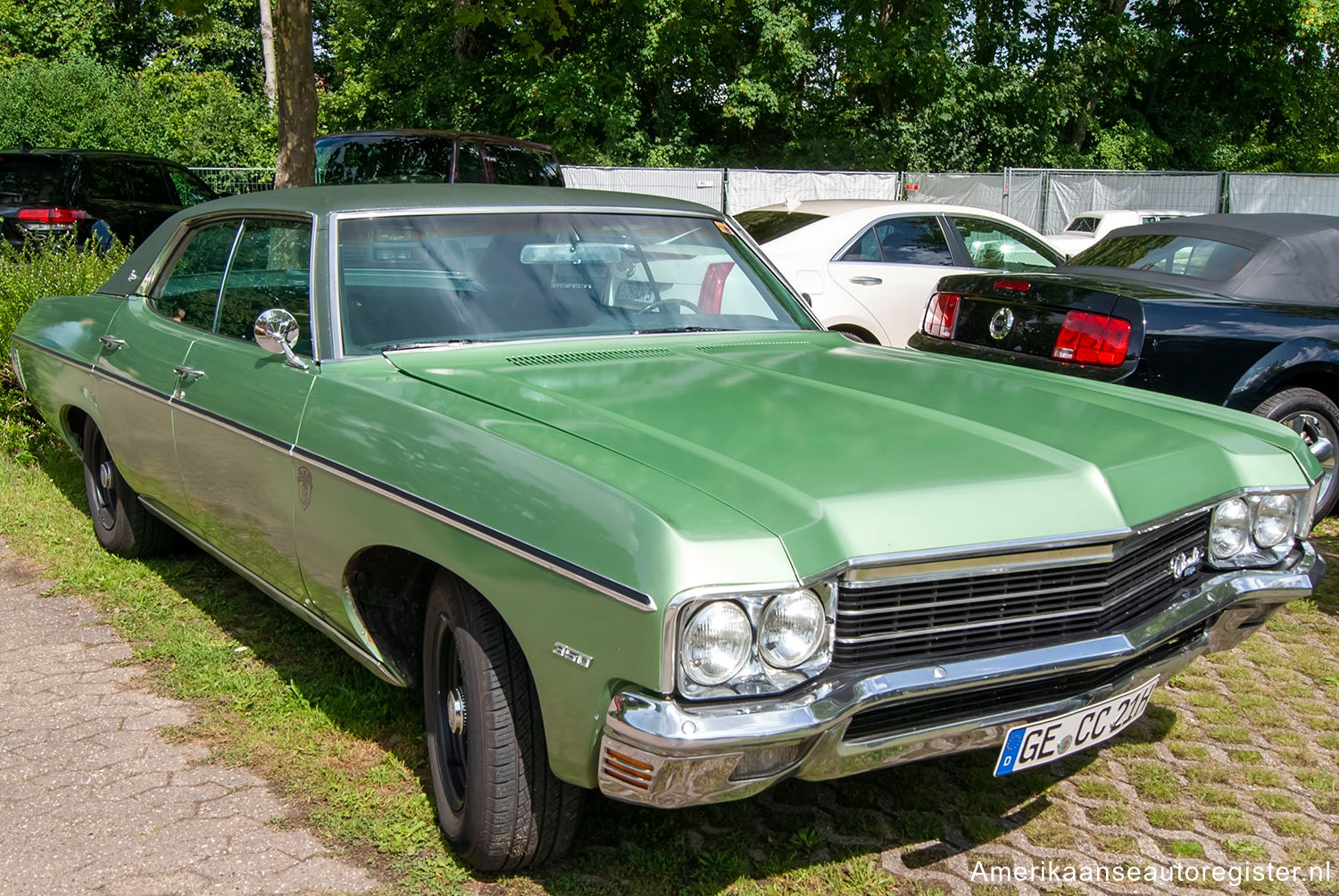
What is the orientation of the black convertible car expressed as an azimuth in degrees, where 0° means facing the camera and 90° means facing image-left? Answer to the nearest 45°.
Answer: approximately 225°

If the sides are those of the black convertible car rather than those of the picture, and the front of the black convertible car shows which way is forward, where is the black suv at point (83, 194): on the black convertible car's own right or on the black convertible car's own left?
on the black convertible car's own left

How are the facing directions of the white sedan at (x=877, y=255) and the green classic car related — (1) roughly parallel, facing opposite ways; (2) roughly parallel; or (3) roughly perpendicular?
roughly perpendicular

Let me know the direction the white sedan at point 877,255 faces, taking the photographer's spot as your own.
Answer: facing away from the viewer and to the right of the viewer

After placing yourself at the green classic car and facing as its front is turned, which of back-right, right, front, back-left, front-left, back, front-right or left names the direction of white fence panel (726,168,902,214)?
back-left

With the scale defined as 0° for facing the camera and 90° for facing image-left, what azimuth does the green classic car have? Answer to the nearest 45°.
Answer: approximately 315°

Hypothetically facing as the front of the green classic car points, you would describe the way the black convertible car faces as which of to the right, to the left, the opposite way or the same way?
to the left

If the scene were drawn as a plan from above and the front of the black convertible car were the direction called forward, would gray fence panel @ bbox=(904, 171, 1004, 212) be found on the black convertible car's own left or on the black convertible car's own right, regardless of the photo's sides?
on the black convertible car's own left

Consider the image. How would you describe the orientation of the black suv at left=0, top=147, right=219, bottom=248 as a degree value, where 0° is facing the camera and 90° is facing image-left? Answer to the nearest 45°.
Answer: approximately 225°

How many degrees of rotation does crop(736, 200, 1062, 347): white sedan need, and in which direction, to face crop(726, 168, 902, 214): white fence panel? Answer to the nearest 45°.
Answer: approximately 45° to its left
